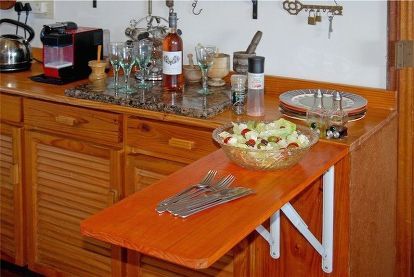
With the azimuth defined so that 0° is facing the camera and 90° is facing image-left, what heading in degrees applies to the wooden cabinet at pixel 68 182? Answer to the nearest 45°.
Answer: approximately 45°

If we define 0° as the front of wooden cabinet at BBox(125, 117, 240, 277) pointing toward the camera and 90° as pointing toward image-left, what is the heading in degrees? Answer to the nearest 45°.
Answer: approximately 45°

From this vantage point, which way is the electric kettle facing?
to the viewer's left

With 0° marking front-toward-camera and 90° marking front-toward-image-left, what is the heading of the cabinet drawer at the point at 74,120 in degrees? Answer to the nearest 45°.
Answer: approximately 45°

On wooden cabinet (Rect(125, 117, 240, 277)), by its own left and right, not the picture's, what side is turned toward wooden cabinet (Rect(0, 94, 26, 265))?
right

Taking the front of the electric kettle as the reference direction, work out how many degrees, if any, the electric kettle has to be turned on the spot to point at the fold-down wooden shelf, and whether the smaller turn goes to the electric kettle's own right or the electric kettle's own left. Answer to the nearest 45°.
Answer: approximately 90° to the electric kettle's own left

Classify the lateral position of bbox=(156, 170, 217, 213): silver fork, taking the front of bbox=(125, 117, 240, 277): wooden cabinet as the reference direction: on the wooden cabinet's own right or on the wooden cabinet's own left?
on the wooden cabinet's own left
